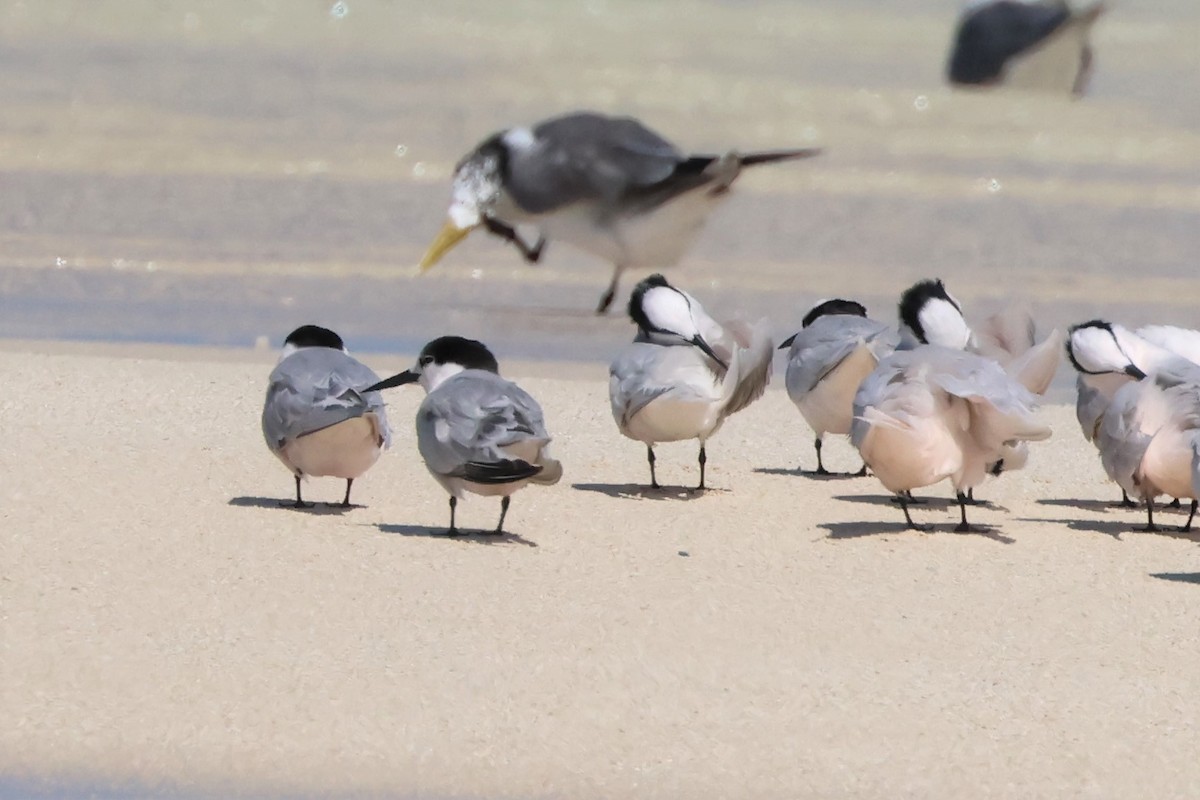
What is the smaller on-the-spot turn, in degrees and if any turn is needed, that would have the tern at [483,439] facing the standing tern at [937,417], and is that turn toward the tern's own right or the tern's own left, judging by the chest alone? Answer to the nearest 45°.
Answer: approximately 135° to the tern's own right

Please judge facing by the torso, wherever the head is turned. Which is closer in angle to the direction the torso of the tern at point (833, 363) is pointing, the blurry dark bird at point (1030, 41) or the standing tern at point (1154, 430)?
the blurry dark bird

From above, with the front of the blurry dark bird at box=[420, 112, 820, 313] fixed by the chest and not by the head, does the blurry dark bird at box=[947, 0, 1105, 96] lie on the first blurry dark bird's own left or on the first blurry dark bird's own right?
on the first blurry dark bird's own right

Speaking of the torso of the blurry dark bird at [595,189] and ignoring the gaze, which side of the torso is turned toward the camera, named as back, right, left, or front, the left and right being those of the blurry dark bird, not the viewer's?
left

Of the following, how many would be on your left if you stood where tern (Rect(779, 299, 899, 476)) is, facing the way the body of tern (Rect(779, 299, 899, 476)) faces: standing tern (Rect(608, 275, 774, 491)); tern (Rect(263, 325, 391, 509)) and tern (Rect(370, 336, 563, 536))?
3

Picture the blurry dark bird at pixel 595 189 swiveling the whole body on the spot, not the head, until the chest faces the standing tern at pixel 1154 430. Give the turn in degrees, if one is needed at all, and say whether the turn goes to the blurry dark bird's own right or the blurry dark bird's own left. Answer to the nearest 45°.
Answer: approximately 135° to the blurry dark bird's own left

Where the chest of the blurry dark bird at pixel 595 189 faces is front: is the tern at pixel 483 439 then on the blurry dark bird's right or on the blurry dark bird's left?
on the blurry dark bird's left

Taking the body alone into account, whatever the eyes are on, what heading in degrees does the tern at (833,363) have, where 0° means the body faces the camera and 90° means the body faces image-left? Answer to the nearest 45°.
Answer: approximately 135°

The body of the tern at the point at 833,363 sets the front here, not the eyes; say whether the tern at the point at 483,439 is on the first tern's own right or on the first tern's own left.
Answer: on the first tern's own left

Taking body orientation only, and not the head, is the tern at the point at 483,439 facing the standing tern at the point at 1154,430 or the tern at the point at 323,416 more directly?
the tern

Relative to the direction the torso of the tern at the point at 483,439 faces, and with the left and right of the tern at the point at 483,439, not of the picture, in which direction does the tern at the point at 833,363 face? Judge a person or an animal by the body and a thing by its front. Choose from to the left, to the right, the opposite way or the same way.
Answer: the same way

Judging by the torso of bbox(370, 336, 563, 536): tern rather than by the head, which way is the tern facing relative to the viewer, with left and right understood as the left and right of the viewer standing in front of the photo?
facing away from the viewer and to the left of the viewer

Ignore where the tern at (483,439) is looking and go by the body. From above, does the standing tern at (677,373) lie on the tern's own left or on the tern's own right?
on the tern's own right
